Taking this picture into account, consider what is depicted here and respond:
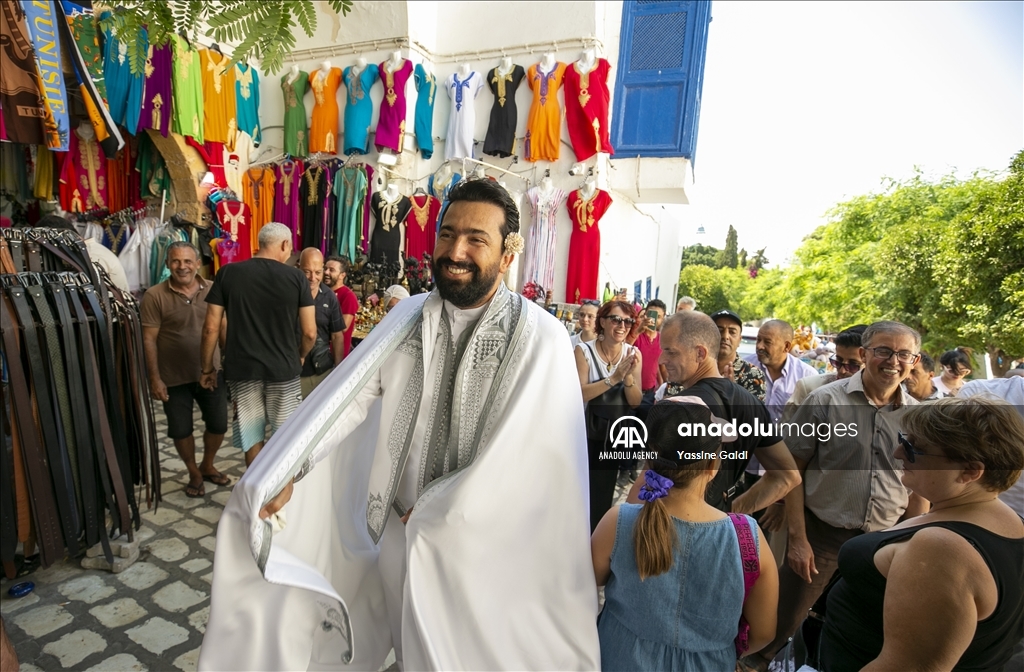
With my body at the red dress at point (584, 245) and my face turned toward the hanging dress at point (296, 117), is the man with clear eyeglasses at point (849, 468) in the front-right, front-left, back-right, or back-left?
back-left

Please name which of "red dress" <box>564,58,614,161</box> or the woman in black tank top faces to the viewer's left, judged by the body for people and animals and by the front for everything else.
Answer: the woman in black tank top

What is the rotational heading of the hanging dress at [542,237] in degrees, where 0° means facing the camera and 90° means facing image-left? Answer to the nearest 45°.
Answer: approximately 0°

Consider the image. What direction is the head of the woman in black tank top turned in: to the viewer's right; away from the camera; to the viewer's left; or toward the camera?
to the viewer's left

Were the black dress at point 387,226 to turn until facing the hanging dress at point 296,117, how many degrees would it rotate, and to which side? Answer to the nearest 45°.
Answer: approximately 135° to its right

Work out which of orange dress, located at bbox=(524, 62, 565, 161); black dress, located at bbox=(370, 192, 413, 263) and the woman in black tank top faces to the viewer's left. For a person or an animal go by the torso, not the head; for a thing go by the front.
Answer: the woman in black tank top
